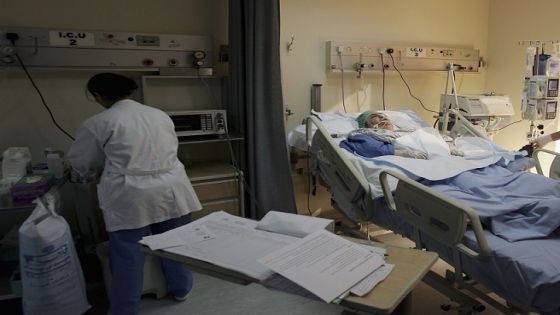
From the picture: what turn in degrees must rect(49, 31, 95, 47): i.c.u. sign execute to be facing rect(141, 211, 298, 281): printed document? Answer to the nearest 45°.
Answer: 0° — it already faces it

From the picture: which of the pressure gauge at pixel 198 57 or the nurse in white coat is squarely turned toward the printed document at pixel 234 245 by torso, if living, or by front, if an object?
the pressure gauge

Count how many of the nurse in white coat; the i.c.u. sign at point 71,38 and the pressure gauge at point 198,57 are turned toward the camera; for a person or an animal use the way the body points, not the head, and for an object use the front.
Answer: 2

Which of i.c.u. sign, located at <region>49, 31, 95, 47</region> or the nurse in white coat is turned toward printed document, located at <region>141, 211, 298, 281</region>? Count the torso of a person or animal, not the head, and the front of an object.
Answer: the i.c.u. sign

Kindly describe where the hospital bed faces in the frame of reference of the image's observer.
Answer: facing the viewer and to the right of the viewer

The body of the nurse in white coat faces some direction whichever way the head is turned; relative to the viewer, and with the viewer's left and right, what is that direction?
facing away from the viewer and to the left of the viewer

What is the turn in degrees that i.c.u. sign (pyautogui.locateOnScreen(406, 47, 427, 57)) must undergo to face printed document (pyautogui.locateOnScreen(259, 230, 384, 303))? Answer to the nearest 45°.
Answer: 0° — it already faces it

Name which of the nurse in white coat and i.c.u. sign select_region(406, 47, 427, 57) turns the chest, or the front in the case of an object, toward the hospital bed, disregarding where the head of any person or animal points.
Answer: the i.c.u. sign

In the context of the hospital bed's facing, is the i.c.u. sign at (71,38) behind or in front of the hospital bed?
behind

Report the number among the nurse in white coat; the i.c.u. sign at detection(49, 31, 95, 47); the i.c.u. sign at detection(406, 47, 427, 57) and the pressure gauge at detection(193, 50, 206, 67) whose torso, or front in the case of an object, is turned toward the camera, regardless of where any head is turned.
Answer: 3
